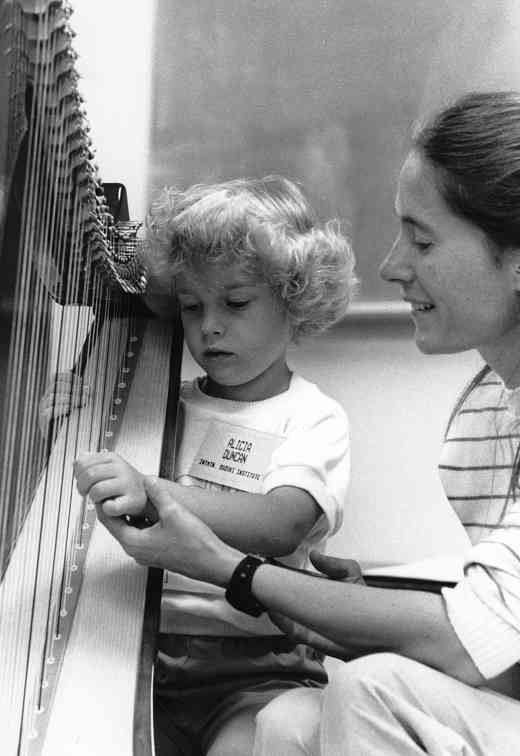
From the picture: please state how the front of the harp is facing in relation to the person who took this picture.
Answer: facing the viewer and to the left of the viewer

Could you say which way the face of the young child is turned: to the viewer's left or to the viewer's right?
to the viewer's left

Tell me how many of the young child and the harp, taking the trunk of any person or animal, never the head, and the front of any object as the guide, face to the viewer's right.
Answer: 0
